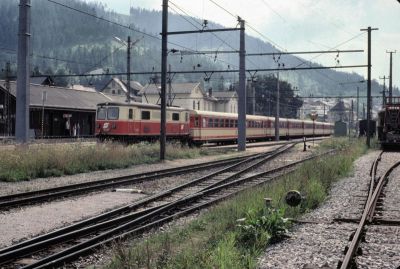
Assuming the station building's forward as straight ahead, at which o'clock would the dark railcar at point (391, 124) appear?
The dark railcar is roughly at 12 o'clock from the station building.

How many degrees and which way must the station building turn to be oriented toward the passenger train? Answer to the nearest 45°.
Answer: approximately 90° to its left

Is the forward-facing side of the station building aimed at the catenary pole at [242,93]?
yes

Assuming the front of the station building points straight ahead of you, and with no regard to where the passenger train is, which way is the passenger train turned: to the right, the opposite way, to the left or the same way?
to the right

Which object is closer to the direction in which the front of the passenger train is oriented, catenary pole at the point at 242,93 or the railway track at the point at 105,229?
the railway track

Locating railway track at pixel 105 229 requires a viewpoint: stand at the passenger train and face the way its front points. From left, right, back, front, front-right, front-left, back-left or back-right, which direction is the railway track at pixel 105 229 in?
front-left

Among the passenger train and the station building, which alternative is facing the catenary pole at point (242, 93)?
the station building

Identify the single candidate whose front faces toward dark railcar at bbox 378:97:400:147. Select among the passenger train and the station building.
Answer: the station building

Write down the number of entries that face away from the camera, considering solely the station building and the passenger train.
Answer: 0

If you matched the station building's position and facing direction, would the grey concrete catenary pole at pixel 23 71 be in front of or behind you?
in front

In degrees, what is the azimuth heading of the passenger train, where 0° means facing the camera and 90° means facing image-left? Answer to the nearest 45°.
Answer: approximately 45°

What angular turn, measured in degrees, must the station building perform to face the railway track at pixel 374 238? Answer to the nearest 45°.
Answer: approximately 45° to its right
